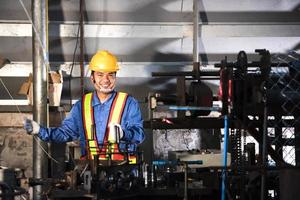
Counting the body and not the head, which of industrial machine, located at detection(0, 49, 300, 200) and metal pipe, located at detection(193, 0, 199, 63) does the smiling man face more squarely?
the industrial machine

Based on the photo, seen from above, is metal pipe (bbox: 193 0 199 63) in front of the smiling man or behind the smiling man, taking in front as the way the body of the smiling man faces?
behind

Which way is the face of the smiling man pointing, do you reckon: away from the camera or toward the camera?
toward the camera

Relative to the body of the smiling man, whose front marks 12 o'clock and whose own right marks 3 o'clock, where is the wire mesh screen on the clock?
The wire mesh screen is roughly at 10 o'clock from the smiling man.

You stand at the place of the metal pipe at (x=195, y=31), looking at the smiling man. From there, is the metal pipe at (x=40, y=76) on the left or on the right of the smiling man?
right

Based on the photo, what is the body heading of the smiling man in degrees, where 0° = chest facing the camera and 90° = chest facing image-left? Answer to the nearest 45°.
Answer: approximately 0°

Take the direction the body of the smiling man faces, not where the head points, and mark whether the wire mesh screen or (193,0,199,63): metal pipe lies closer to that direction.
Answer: the wire mesh screen
